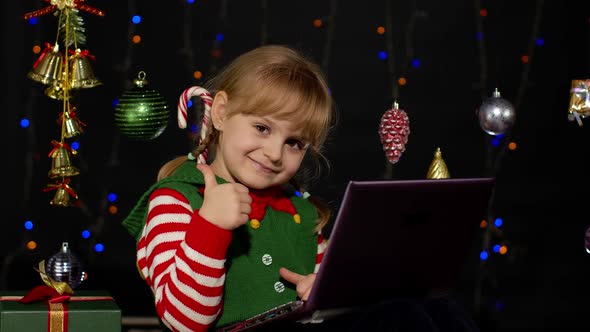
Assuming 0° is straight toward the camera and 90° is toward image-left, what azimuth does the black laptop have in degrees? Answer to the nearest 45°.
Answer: approximately 135°

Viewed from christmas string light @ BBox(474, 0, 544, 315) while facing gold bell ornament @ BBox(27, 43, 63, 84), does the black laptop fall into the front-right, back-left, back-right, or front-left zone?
front-left

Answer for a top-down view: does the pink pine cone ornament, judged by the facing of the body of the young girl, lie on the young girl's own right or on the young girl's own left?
on the young girl's own left

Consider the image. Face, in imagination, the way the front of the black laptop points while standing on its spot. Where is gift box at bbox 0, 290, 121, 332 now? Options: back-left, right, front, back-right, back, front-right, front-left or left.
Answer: front-left

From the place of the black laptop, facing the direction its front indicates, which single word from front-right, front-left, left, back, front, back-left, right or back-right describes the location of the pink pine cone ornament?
front-right

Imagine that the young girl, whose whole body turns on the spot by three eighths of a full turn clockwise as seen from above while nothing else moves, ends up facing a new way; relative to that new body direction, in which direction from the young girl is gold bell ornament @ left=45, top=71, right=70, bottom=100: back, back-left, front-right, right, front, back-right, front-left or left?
front-right

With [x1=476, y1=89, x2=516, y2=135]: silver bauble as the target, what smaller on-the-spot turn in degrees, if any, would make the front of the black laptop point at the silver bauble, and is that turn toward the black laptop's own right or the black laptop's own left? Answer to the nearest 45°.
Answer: approximately 45° to the black laptop's own right

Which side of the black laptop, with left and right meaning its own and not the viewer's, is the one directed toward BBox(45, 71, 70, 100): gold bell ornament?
front

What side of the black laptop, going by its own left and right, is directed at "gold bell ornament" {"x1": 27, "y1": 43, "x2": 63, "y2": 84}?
front

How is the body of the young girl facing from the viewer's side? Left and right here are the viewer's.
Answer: facing the viewer and to the right of the viewer

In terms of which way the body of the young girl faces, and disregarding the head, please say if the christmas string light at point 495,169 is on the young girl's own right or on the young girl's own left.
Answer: on the young girl's own left

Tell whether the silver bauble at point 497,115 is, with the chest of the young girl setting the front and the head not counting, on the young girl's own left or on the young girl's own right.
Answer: on the young girl's own left
